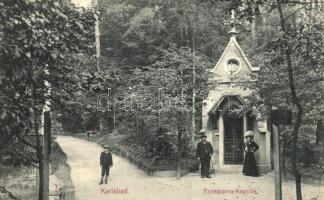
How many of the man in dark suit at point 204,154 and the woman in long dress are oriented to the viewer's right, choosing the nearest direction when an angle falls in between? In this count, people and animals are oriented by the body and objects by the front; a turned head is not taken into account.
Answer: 0

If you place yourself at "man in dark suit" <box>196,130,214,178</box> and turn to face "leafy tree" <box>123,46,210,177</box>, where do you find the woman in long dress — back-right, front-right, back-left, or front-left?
back-right

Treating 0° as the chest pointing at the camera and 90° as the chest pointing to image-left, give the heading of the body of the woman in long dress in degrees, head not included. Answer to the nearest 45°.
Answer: approximately 45°

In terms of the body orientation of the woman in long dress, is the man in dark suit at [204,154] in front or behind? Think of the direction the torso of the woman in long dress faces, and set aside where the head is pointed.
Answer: in front

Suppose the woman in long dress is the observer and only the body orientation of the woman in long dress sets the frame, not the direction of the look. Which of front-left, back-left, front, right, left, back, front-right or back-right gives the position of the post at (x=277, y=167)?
front-left
